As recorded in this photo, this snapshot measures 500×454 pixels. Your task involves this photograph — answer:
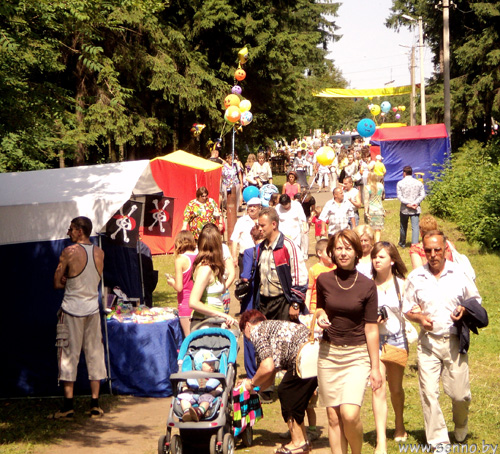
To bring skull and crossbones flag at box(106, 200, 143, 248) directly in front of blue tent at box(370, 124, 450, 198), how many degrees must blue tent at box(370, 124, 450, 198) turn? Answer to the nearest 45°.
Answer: approximately 90° to its left

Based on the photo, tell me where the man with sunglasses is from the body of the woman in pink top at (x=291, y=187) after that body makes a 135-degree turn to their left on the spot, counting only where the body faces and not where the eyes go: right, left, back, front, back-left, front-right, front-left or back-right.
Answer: back-right

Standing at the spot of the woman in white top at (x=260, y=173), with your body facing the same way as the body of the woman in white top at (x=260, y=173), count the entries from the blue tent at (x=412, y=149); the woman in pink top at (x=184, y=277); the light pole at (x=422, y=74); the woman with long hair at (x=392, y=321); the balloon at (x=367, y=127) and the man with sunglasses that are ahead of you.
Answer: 3

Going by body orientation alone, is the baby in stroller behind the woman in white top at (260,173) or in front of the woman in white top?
in front

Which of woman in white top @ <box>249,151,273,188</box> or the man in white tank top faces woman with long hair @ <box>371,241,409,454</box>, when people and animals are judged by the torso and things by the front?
the woman in white top

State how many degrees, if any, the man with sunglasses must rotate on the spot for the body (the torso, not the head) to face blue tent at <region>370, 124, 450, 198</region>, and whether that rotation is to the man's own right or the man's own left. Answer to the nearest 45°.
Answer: approximately 180°

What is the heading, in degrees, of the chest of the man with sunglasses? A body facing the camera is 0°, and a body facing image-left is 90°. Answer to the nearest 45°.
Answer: approximately 0°

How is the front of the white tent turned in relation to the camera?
facing to the right of the viewer

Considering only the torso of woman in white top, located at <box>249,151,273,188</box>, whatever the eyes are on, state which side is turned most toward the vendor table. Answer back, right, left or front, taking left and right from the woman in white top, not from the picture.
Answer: front

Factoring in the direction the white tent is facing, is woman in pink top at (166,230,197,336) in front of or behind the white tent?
in front
